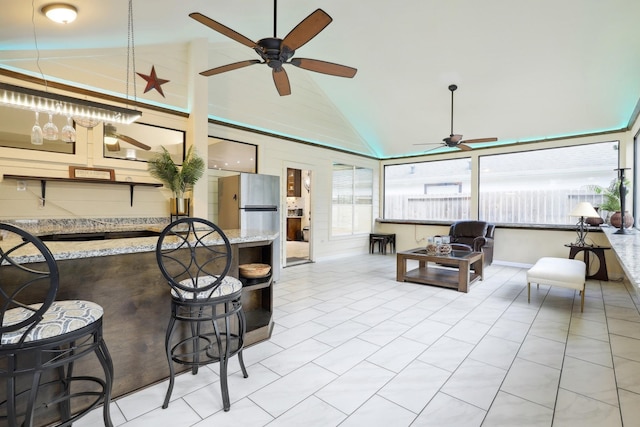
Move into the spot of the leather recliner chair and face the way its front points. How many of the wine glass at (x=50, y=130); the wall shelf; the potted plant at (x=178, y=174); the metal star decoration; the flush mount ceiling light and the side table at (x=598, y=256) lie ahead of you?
5

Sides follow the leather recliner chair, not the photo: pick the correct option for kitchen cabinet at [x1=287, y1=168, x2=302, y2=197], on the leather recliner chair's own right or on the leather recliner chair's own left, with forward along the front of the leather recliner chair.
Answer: on the leather recliner chair's own right

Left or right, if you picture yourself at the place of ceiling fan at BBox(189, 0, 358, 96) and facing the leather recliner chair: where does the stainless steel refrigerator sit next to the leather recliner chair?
left

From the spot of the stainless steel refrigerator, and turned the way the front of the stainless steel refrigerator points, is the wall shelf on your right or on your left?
on your right

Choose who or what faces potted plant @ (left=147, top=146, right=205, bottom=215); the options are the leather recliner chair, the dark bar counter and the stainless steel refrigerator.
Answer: the leather recliner chair

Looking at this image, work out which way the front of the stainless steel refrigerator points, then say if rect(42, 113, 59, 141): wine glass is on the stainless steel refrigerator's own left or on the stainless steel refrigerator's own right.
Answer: on the stainless steel refrigerator's own right

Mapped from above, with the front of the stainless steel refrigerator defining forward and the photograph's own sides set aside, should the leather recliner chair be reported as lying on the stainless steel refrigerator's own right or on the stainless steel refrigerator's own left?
on the stainless steel refrigerator's own left
